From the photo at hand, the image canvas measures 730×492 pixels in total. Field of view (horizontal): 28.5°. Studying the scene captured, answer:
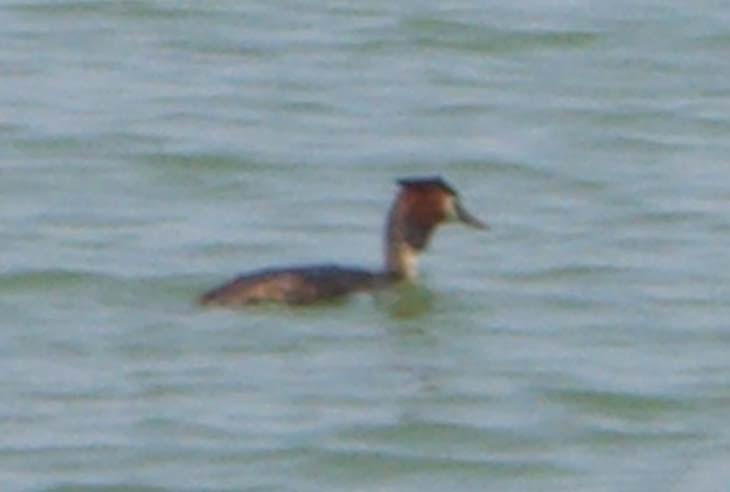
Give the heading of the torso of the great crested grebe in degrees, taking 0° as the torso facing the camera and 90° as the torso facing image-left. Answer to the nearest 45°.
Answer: approximately 270°
